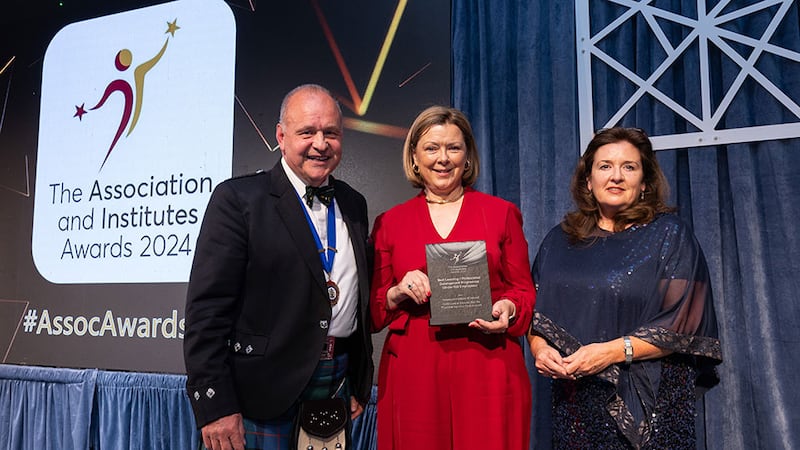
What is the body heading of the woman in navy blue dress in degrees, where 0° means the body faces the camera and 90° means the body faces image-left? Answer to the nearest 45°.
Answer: approximately 45°

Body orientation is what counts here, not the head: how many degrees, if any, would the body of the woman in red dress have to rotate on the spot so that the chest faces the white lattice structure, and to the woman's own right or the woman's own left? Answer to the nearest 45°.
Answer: approximately 135° to the woman's own left

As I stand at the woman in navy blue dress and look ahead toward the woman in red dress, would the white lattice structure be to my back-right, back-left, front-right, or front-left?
back-right

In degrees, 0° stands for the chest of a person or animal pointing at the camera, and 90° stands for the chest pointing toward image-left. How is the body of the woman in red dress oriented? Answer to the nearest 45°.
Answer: approximately 0°
